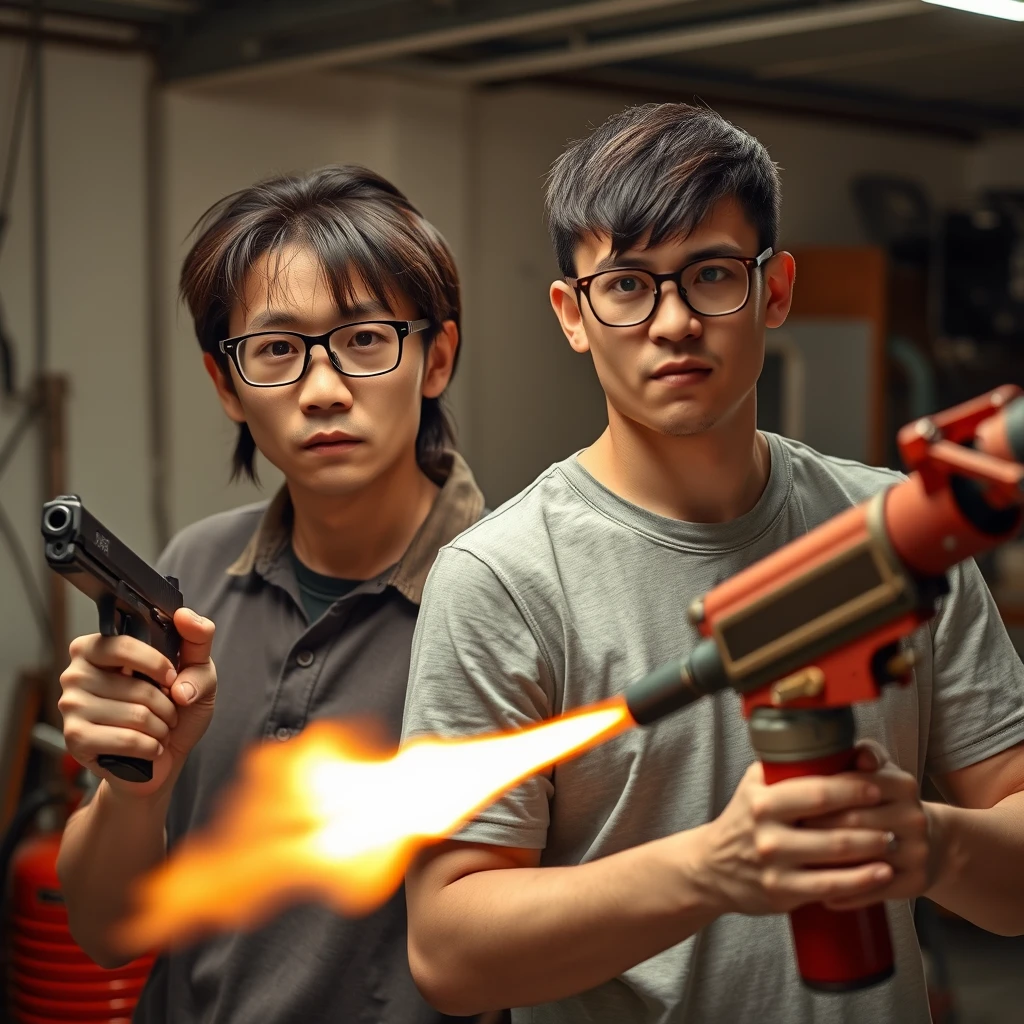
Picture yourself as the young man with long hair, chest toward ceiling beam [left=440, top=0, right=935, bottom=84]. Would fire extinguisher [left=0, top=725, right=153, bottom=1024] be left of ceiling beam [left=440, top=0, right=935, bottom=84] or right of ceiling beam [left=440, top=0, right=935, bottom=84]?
left

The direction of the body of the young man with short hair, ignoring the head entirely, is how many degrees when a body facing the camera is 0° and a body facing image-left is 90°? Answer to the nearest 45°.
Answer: approximately 0°

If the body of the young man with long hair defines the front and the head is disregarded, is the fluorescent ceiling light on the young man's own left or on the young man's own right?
on the young man's own left

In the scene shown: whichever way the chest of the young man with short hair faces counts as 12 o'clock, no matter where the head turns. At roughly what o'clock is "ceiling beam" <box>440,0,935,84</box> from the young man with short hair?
The ceiling beam is roughly at 6 o'clock from the young man with short hair.

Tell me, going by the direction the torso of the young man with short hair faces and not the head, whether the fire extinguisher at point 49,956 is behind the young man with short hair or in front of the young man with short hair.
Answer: behind

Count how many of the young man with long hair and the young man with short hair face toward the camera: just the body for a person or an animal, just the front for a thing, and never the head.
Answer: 2
